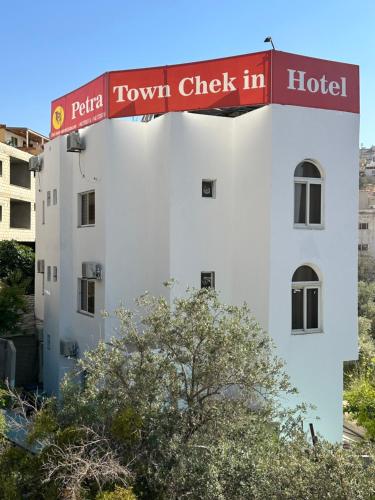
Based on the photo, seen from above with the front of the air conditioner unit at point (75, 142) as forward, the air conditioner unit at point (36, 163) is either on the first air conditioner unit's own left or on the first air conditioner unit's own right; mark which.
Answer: on the first air conditioner unit's own right

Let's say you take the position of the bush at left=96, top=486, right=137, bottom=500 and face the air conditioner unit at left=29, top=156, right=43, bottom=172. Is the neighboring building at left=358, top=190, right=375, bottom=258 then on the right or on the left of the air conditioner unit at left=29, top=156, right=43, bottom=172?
right

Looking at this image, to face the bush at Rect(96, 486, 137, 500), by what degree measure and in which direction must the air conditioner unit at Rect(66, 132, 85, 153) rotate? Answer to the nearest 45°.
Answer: approximately 45° to its left

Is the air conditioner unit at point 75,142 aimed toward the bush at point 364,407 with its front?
no
